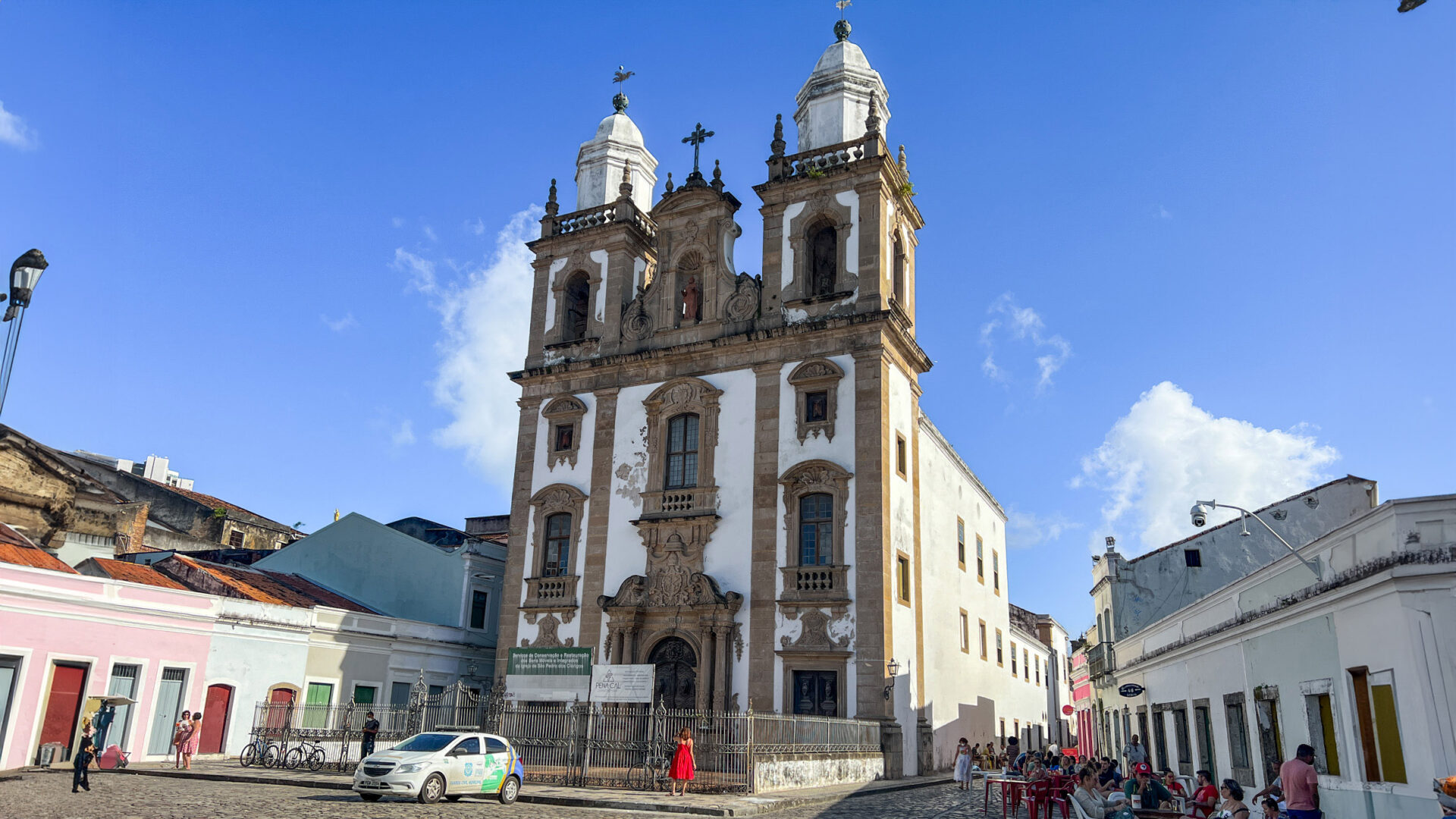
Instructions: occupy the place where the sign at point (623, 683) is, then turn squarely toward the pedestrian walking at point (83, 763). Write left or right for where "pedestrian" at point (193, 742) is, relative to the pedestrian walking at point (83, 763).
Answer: right

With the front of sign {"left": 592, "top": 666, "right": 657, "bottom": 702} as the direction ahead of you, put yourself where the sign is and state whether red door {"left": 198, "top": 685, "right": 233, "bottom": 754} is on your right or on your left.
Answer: on your right

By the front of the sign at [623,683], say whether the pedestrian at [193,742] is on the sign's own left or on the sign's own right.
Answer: on the sign's own right

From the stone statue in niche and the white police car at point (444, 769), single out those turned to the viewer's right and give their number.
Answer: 0

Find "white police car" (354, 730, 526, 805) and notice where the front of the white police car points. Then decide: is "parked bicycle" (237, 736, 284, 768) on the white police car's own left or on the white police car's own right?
on the white police car's own right

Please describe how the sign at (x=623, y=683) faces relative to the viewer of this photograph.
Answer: facing the viewer

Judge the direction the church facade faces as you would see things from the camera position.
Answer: facing the viewer and to the left of the viewer

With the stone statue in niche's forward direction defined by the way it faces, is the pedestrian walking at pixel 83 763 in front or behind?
in front

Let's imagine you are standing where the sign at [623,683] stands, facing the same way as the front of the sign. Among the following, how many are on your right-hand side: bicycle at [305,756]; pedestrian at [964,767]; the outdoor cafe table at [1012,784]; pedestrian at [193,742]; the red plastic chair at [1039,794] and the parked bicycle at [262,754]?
3

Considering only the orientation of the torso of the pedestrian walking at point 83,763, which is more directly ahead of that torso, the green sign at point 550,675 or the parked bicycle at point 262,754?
the green sign

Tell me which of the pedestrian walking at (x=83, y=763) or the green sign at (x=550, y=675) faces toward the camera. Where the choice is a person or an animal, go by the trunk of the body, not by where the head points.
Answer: the green sign

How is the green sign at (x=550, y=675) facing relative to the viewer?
toward the camera
